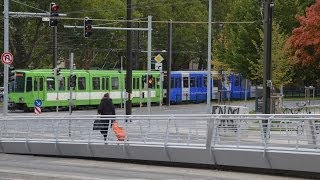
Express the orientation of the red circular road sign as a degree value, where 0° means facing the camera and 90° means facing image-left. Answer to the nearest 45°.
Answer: approximately 0°

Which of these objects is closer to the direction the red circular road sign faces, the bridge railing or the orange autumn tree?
the bridge railing

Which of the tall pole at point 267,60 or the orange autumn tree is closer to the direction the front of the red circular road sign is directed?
the tall pole

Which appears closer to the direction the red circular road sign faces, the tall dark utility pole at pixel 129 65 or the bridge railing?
the bridge railing

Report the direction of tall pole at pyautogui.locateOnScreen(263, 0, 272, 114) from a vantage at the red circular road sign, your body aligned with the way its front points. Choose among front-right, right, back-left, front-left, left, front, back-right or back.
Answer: front-left

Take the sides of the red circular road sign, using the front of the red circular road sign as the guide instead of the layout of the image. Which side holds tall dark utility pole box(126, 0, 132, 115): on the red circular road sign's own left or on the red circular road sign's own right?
on the red circular road sign's own left

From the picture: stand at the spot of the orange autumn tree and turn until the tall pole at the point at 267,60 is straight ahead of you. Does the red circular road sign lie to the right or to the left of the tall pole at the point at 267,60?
right

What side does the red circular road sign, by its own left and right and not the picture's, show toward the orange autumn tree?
left
